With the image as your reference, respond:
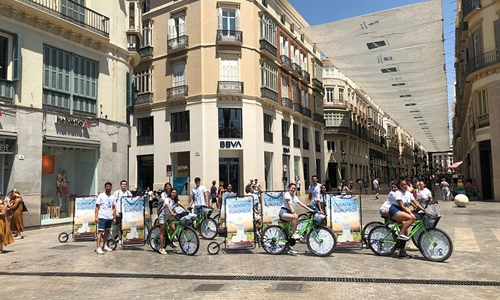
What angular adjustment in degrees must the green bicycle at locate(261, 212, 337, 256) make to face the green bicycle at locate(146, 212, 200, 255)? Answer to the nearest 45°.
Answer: approximately 180°

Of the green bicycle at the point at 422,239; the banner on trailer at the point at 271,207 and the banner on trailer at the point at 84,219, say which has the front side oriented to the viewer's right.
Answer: the green bicycle

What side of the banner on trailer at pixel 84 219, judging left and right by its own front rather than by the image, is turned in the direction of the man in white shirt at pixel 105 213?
front

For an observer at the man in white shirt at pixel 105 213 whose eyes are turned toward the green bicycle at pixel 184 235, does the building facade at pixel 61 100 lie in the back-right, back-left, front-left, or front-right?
back-left

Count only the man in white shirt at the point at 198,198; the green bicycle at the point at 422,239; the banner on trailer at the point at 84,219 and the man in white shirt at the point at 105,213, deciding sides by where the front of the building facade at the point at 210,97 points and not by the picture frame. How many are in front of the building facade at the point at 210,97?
4

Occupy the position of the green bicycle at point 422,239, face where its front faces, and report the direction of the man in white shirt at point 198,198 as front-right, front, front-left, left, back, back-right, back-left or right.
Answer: back

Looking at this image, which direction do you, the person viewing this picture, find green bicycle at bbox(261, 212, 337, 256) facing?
facing to the right of the viewer

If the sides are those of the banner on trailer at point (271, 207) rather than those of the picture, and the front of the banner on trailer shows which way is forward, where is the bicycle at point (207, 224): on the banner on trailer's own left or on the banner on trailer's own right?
on the banner on trailer's own right

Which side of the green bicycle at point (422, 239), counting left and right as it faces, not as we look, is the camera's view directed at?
right

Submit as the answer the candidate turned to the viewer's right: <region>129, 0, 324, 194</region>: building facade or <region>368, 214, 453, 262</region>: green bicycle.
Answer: the green bicycle

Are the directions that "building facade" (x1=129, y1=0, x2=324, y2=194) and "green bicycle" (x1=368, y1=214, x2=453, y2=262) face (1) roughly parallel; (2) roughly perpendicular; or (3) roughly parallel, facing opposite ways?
roughly perpendicular

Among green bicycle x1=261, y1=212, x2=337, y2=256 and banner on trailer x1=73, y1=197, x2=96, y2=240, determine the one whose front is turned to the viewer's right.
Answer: the green bicycle

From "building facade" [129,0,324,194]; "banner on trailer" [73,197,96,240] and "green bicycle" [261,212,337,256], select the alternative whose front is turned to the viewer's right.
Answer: the green bicycle

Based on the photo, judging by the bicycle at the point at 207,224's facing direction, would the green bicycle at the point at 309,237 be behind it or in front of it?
in front
